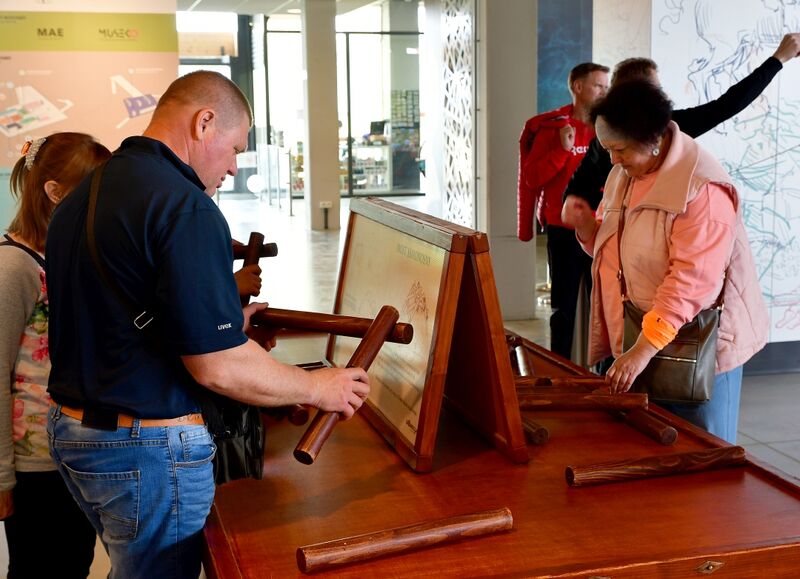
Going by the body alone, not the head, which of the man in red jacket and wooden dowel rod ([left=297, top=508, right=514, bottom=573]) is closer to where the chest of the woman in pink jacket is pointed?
the wooden dowel rod

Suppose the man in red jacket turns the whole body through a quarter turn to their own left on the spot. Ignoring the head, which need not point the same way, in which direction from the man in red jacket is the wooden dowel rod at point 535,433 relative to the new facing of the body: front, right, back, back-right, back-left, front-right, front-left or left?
back-right

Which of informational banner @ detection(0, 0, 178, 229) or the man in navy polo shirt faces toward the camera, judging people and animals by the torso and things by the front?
the informational banner

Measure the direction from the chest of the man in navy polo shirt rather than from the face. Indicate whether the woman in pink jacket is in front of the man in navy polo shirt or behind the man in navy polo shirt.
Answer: in front

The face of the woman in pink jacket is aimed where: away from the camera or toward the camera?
toward the camera

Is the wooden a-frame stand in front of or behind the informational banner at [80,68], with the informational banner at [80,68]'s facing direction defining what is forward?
in front

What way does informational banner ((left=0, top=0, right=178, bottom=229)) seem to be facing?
toward the camera

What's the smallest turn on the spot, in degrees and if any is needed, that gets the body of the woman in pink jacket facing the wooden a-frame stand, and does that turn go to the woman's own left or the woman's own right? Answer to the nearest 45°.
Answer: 0° — they already face it

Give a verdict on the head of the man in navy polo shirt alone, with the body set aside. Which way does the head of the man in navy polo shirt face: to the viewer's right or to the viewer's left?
to the viewer's right

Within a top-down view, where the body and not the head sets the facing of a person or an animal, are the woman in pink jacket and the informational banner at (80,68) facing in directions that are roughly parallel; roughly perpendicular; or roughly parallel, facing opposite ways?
roughly perpendicular

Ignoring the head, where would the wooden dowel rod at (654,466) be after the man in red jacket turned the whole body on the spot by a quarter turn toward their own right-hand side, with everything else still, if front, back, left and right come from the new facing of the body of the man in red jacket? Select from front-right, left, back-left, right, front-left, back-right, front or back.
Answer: front-left

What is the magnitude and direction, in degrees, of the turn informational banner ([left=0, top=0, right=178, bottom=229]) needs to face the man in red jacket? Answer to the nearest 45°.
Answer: approximately 90° to its left

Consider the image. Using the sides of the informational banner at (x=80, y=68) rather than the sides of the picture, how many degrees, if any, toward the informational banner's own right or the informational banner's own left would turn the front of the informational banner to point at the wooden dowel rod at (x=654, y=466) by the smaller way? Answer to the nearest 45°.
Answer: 0° — it already faces it

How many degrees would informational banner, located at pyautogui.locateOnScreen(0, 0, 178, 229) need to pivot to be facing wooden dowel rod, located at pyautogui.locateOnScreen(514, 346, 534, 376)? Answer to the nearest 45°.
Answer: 0° — it already faces it

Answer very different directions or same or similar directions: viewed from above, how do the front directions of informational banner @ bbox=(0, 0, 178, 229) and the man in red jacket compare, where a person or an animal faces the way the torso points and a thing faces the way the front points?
same or similar directions

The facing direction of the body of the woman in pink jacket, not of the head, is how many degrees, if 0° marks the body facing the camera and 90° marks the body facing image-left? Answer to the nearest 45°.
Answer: approximately 45°

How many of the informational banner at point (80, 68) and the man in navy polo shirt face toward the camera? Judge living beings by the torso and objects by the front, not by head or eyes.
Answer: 1
